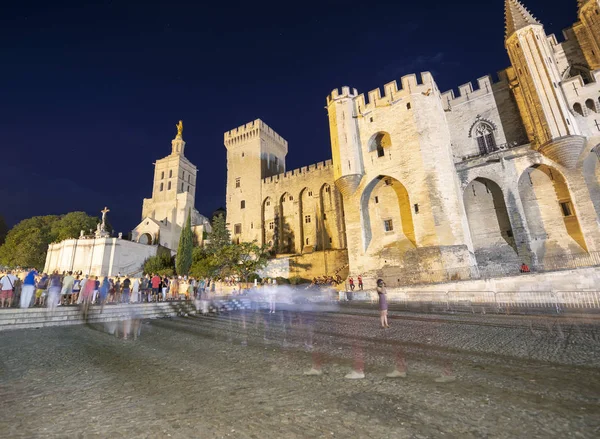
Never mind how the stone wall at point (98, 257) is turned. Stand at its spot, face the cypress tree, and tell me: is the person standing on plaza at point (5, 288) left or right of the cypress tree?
right

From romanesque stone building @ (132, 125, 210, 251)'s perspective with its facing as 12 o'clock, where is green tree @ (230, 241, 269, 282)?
The green tree is roughly at 10 o'clock from the romanesque stone building.

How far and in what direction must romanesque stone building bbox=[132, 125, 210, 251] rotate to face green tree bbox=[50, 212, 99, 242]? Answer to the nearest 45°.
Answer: approximately 45° to its right

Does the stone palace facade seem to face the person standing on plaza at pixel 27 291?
yes

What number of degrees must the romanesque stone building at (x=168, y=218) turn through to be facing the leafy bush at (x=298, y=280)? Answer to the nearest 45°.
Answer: approximately 90° to its left

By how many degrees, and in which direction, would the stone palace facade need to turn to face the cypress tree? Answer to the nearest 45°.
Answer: approximately 45° to its right

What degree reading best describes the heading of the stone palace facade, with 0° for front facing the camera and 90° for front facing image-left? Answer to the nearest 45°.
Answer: approximately 45°

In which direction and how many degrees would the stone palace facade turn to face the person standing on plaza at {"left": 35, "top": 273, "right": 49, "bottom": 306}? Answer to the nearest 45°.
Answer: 0° — it already faces them

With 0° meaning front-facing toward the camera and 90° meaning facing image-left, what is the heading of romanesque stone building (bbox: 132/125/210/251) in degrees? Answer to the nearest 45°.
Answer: approximately 45°

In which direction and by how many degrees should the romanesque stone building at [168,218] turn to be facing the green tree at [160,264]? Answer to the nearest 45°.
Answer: approximately 45° to its left

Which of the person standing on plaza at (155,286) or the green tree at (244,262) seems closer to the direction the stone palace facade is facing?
the person standing on plaza
